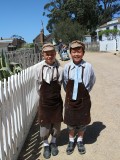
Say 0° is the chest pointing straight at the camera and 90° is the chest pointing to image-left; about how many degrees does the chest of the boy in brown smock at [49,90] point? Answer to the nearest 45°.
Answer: approximately 0°

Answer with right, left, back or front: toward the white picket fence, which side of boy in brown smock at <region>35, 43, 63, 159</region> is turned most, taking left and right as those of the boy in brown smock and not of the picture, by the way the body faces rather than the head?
right

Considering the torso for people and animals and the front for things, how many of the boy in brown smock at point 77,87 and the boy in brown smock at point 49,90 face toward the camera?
2

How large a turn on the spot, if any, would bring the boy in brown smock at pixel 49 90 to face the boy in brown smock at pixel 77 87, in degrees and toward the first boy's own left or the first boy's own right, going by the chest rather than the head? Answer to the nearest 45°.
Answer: approximately 90° to the first boy's own left

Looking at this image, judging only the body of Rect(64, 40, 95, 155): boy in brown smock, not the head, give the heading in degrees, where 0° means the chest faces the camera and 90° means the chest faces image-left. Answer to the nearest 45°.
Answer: approximately 0°

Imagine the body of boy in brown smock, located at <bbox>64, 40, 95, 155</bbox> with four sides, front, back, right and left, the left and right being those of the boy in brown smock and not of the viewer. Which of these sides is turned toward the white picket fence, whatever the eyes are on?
right

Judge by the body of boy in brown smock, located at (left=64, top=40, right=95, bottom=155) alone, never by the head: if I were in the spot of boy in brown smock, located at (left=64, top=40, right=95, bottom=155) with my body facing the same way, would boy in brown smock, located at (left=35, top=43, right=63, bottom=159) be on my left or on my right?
on my right
